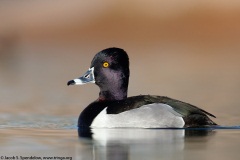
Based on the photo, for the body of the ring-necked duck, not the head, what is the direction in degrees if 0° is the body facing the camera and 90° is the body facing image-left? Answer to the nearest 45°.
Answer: approximately 90°
